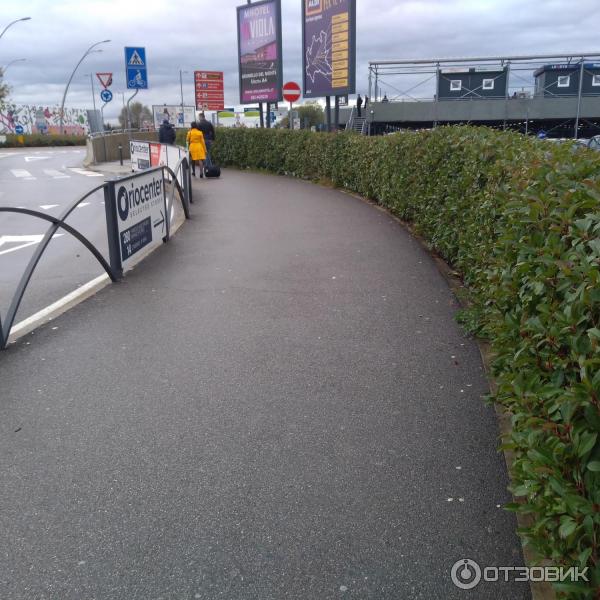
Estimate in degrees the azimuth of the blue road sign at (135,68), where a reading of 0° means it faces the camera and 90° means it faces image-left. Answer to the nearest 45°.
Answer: approximately 0°

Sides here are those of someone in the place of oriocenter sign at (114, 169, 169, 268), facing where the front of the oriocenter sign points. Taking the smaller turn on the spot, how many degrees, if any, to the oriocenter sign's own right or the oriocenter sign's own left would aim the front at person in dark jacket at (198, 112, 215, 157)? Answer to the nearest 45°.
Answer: approximately 135° to the oriocenter sign's own left

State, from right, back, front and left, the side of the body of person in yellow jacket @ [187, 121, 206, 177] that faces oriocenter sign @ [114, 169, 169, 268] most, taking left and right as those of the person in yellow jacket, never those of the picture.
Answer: back

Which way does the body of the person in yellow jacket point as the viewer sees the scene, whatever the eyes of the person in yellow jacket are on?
away from the camera

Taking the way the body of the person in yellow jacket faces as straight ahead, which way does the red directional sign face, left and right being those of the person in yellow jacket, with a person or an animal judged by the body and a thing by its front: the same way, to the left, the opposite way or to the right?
the opposite way

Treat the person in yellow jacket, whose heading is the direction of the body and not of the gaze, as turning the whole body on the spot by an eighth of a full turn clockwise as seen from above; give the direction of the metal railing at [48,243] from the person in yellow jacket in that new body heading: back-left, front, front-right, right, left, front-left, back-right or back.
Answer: back-right

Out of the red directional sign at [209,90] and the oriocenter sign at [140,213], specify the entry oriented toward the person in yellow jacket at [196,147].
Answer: the red directional sign
